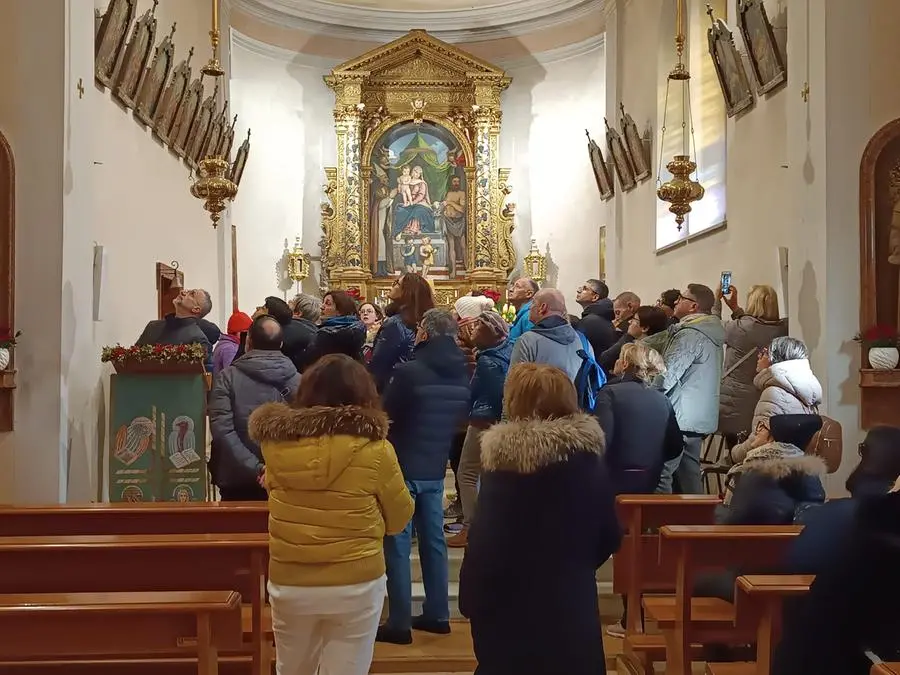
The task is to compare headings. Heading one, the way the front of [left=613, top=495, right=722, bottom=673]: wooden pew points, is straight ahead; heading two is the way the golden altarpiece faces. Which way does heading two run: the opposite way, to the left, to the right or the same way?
the opposite way

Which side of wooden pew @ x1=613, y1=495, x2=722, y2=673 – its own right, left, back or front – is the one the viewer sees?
back

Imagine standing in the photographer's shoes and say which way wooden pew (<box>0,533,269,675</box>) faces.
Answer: facing away from the viewer

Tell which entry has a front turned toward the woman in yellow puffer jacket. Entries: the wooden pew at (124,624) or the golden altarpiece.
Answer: the golden altarpiece

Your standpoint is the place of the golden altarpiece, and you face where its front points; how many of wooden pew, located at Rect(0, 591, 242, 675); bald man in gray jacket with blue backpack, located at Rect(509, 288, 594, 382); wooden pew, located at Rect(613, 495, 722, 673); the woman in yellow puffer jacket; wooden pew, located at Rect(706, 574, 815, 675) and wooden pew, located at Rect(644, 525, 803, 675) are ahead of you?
6

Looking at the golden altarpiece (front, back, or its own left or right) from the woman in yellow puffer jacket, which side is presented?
front

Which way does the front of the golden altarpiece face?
toward the camera

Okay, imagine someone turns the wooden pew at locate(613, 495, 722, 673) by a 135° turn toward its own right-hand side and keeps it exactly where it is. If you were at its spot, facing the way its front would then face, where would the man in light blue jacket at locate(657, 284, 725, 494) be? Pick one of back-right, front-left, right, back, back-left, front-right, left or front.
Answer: back-left

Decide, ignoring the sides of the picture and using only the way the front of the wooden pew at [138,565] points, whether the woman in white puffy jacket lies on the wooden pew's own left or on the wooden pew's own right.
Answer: on the wooden pew's own right

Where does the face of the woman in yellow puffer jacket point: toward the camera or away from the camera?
away from the camera

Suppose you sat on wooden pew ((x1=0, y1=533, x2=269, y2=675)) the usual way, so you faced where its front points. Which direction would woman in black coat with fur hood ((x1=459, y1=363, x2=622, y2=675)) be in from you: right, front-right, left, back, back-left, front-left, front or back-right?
back-right

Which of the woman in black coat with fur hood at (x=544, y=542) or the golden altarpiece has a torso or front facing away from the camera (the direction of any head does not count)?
the woman in black coat with fur hood

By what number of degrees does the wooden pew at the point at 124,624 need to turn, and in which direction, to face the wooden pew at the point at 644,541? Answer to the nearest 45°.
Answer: approximately 90° to its right

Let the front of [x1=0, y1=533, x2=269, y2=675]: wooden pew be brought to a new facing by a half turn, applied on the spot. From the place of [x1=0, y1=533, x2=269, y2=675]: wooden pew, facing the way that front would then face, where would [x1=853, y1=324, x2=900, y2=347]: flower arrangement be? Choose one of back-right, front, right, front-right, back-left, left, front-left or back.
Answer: left

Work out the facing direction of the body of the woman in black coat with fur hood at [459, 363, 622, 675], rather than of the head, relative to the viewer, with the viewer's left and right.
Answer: facing away from the viewer

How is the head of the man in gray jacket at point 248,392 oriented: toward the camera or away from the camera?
away from the camera

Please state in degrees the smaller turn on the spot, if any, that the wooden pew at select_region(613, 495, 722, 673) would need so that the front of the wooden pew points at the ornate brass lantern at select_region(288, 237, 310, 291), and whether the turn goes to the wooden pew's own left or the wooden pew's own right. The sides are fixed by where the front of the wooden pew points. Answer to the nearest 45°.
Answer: approximately 45° to the wooden pew's own left

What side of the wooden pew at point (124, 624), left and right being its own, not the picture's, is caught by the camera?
back
